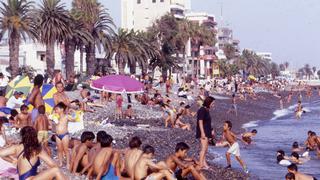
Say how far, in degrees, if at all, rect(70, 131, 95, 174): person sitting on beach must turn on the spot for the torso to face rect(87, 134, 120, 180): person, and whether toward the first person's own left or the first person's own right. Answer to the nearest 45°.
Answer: approximately 45° to the first person's own right

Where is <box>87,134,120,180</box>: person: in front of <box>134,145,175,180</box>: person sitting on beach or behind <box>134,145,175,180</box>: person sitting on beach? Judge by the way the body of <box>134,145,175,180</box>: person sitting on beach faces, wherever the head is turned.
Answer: behind

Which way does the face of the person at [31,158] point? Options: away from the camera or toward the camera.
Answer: away from the camera

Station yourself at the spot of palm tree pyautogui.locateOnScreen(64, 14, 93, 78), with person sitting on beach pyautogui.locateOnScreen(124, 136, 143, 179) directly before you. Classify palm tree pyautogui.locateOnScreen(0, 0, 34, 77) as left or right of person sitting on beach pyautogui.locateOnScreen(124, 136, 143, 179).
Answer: right

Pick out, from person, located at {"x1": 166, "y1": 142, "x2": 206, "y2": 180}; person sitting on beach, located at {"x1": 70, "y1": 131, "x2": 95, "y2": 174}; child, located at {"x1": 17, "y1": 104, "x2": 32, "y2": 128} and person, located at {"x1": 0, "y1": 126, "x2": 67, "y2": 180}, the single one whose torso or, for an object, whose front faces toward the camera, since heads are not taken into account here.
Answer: the child

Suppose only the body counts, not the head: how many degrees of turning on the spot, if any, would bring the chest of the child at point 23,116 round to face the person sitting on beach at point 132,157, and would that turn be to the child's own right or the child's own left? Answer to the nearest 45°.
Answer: approximately 45° to the child's own left

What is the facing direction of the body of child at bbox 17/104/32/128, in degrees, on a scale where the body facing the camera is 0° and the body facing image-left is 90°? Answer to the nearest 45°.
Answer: approximately 0°

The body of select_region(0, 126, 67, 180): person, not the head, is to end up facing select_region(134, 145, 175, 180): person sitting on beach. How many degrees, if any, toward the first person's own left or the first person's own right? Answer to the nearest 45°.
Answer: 0° — they already face them

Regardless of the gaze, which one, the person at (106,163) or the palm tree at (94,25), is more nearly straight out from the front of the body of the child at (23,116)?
the person

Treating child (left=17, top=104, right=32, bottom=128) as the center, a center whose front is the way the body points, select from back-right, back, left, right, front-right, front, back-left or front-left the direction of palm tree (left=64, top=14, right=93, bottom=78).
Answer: back

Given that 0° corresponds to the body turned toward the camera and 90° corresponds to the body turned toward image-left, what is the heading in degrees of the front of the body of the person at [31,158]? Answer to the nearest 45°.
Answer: approximately 225°
